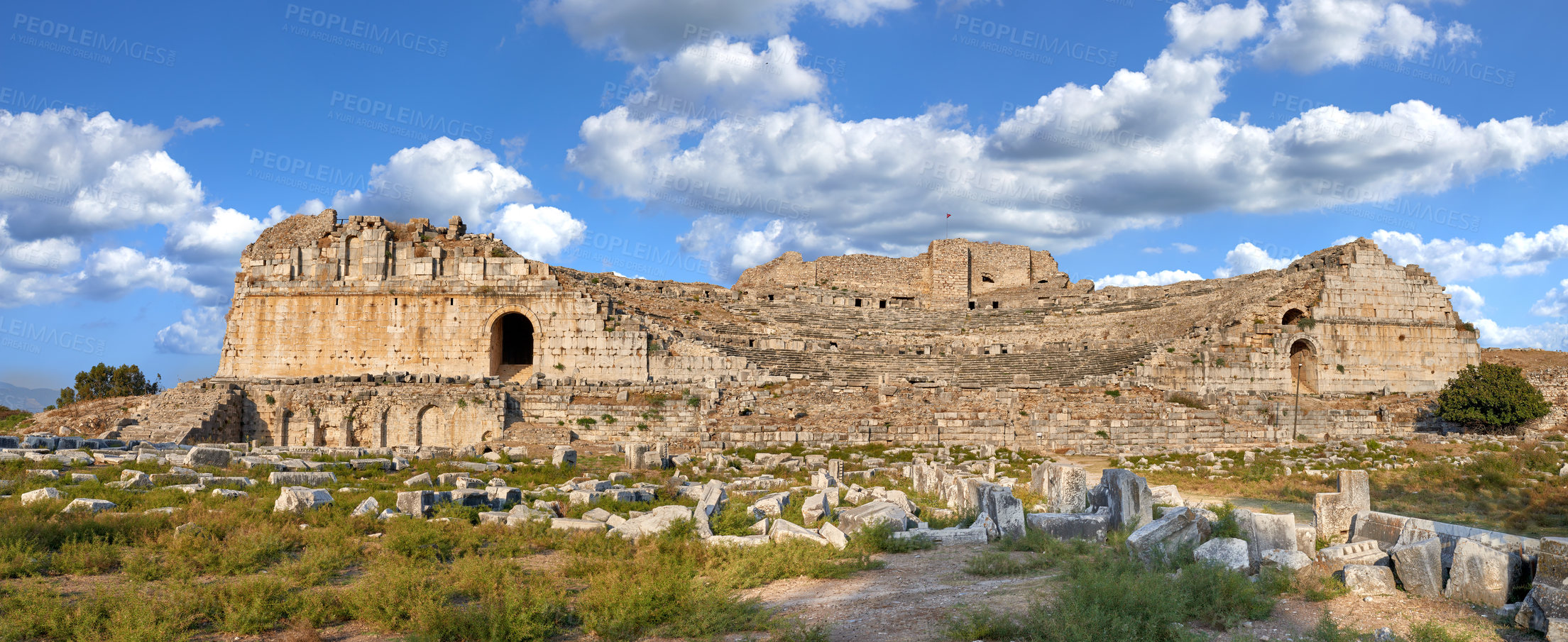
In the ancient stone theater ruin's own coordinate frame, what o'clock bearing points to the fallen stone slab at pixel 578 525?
The fallen stone slab is roughly at 12 o'clock from the ancient stone theater ruin.

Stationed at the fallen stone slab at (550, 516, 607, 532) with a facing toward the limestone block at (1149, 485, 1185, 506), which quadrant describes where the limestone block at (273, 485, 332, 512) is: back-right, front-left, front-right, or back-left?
back-left

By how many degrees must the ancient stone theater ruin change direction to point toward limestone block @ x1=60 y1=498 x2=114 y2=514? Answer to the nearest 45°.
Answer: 0° — it already faces it

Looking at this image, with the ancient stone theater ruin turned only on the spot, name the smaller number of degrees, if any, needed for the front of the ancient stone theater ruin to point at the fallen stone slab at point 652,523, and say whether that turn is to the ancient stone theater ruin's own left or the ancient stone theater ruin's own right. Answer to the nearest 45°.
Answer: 0° — it already faces it

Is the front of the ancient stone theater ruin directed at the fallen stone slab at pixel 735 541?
yes

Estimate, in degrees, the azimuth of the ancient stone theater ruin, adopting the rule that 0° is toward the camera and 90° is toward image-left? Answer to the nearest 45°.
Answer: approximately 0°

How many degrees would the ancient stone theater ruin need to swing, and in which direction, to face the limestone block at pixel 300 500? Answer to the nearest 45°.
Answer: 0° — it already faces it
